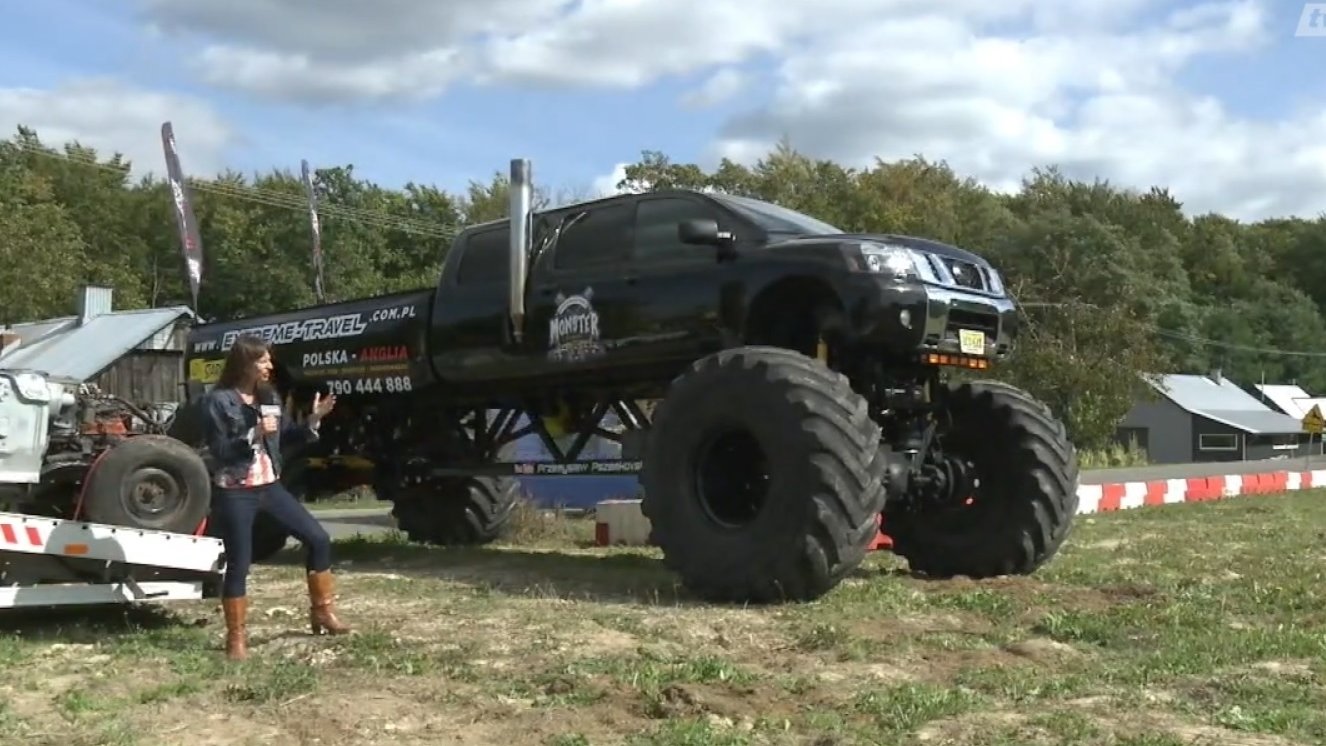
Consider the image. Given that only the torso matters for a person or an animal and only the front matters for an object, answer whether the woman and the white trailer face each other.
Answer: no

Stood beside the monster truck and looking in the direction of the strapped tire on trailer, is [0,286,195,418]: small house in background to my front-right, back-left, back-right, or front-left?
front-right

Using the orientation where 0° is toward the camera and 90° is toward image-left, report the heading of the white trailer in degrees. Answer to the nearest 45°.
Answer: approximately 90°

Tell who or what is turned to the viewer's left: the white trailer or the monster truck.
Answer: the white trailer

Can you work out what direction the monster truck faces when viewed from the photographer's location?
facing the viewer and to the right of the viewer

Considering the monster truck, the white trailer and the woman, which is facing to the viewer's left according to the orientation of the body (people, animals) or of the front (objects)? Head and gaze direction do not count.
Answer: the white trailer

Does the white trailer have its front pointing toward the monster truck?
no

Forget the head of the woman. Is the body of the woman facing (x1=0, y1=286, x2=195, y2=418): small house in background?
no

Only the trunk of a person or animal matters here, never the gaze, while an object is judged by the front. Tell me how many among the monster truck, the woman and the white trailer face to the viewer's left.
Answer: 1

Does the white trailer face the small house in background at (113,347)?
no

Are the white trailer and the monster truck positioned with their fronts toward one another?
no
